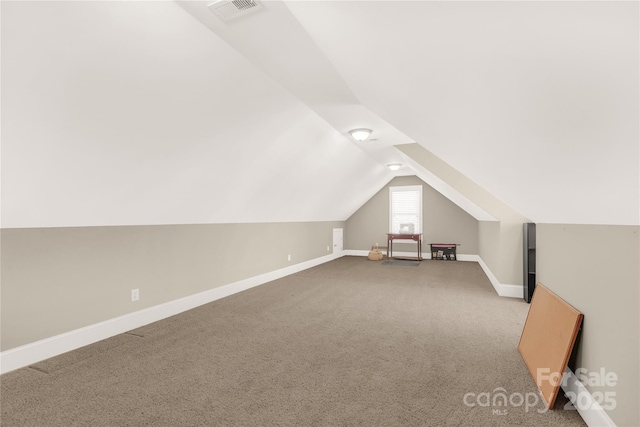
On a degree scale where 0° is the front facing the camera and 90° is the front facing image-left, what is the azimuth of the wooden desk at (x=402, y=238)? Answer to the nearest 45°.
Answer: approximately 0°

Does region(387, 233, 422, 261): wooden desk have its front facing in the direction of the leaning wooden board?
yes
